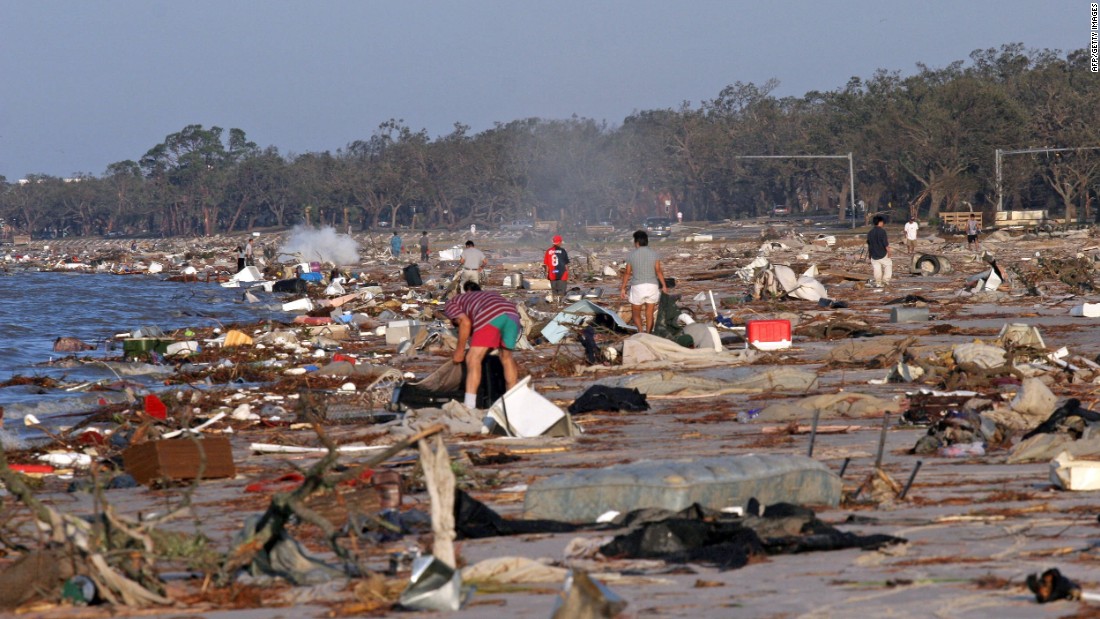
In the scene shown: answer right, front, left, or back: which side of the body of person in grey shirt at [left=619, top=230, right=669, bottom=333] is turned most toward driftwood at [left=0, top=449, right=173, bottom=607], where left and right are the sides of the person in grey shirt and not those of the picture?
back

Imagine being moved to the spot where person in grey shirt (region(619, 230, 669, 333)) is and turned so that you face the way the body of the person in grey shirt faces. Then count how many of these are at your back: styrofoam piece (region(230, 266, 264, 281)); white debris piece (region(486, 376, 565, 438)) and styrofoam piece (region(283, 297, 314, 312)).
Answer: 1

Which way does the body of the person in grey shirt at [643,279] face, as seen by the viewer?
away from the camera

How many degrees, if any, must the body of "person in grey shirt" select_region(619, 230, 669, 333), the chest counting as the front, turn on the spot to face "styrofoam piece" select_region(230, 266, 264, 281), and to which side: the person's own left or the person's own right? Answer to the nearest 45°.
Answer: approximately 45° to the person's own left

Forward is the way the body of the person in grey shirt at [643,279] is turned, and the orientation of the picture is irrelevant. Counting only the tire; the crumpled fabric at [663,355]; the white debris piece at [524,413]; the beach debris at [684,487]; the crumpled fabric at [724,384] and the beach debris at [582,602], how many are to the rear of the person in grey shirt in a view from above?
5

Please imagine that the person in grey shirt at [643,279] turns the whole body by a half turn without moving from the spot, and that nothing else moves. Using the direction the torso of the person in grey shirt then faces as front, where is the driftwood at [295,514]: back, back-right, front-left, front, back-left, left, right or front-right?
front

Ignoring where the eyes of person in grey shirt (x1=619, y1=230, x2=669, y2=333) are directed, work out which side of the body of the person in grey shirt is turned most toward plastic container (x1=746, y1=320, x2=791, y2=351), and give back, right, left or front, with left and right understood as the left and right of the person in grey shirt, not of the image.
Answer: back

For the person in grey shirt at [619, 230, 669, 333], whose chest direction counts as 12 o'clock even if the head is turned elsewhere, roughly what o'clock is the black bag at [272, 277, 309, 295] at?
The black bag is roughly at 11 o'clock from the person in grey shirt.

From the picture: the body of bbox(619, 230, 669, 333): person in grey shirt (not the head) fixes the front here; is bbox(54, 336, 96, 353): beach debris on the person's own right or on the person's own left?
on the person's own left

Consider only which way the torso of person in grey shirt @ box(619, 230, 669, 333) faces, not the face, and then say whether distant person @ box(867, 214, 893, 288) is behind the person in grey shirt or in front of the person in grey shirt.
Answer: in front

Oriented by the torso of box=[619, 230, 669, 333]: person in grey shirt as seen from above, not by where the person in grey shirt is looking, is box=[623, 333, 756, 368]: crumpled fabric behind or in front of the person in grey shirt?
behind

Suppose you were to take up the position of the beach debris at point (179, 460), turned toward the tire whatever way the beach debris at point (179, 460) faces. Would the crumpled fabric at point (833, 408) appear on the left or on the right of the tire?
right

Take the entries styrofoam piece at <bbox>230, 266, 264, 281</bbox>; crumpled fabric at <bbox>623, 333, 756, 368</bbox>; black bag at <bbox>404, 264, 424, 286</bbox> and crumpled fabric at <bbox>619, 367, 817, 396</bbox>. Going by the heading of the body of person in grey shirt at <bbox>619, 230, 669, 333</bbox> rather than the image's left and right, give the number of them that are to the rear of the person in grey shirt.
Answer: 2
